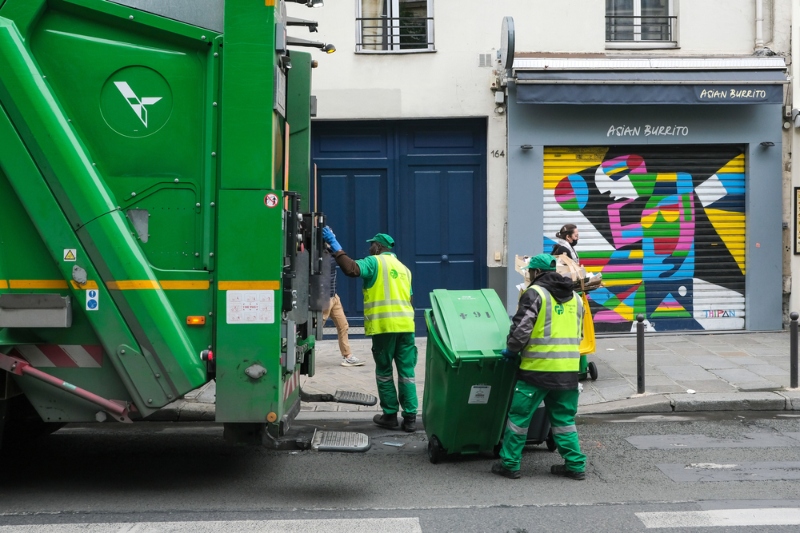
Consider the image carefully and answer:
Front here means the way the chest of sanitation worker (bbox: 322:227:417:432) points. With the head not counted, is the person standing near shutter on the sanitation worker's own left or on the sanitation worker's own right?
on the sanitation worker's own right

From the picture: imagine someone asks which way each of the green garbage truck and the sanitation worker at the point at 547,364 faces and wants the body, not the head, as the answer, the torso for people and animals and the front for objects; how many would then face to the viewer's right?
0

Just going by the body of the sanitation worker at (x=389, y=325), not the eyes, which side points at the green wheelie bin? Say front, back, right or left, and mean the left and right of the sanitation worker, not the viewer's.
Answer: back

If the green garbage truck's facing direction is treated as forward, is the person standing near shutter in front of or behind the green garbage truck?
behind

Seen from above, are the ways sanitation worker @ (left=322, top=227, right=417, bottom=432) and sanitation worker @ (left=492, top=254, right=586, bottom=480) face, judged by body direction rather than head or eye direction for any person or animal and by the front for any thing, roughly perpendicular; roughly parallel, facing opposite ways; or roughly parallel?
roughly parallel

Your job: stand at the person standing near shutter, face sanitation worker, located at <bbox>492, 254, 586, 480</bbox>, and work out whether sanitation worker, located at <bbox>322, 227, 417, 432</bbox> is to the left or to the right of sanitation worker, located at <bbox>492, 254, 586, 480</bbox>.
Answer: right

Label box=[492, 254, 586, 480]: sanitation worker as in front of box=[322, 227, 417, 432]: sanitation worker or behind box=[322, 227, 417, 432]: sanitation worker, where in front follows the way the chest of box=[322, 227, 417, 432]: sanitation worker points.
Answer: behind

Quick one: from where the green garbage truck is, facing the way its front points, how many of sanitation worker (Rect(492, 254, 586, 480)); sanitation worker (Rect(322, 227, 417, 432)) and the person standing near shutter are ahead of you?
0

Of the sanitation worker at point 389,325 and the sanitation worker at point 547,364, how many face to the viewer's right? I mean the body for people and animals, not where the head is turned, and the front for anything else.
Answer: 0

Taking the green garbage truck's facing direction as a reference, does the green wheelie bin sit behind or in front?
behind

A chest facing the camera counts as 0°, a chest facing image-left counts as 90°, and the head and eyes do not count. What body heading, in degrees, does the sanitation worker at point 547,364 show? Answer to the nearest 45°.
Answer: approximately 135°

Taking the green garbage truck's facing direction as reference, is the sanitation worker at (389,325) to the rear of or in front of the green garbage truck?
to the rear

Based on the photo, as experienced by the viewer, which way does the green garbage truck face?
facing to the left of the viewer
